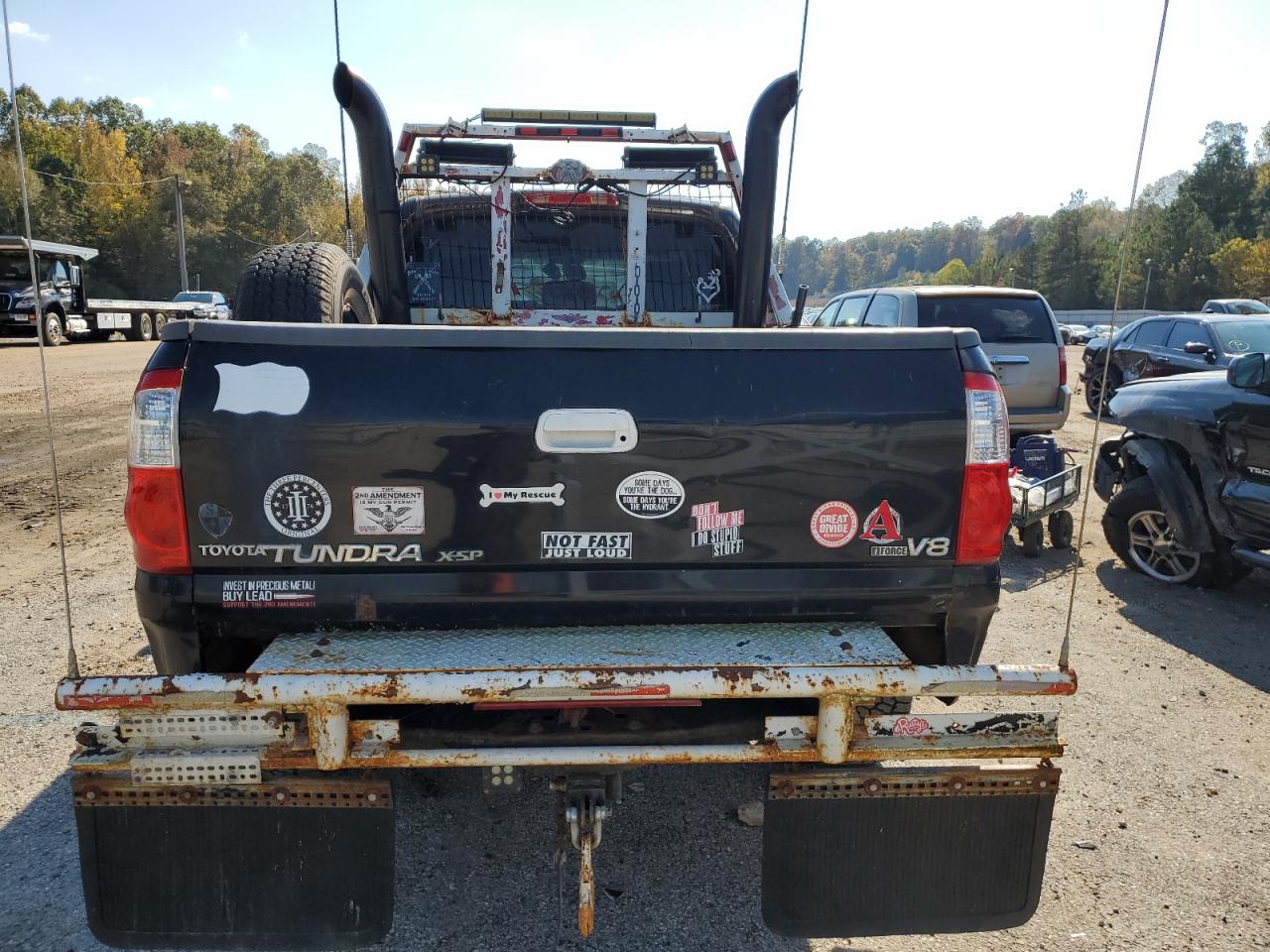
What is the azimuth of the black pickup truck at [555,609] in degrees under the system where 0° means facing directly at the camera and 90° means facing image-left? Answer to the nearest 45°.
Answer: approximately 180°

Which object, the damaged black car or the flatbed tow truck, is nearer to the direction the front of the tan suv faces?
the flatbed tow truck

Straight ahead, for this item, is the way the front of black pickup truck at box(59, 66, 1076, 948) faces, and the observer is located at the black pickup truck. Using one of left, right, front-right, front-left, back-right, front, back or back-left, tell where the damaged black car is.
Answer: front-right

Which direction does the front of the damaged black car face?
to the viewer's left

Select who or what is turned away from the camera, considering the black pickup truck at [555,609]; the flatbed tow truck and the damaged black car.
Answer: the black pickup truck

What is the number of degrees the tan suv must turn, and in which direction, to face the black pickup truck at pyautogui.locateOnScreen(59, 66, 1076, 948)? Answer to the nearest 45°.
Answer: approximately 135° to its left

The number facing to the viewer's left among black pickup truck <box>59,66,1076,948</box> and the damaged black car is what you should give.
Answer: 1

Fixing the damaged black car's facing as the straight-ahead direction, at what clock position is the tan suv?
The tan suv is roughly at 2 o'clock from the damaged black car.

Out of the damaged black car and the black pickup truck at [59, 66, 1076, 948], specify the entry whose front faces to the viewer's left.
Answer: the damaged black car

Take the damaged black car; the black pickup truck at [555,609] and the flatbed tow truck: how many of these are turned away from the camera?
1

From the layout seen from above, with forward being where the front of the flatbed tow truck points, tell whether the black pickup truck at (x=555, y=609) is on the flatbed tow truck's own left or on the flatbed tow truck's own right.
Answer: on the flatbed tow truck's own left
